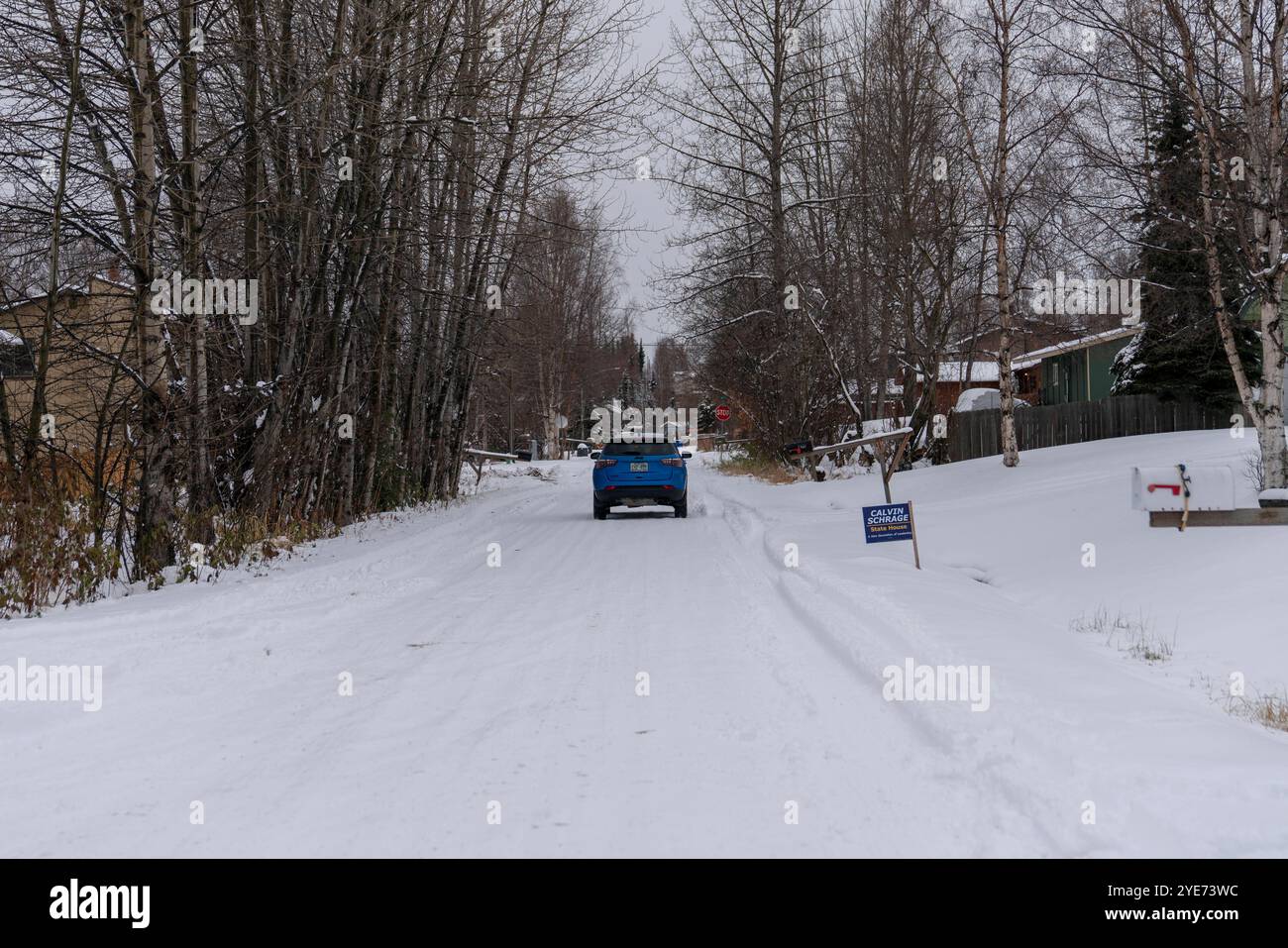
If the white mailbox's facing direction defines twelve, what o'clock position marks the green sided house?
The green sided house is roughly at 3 o'clock from the white mailbox.

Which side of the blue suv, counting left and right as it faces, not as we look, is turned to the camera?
back

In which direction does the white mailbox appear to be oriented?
to the viewer's left

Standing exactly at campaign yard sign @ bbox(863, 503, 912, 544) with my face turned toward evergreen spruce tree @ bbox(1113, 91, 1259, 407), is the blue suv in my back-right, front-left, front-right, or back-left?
front-left

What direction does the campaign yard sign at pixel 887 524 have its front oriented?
toward the camera

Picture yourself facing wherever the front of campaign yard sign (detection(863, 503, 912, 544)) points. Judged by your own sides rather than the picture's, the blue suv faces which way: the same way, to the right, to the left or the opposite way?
the opposite way

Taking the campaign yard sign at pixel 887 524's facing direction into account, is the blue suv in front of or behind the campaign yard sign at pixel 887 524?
behind

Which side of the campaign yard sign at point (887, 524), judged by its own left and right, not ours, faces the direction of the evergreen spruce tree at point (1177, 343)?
back

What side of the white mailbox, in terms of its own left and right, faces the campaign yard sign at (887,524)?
front

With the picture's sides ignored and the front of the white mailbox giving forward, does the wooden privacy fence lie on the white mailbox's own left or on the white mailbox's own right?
on the white mailbox's own right

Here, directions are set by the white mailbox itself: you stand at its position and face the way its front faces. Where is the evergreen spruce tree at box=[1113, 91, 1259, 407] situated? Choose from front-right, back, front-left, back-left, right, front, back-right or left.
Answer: right

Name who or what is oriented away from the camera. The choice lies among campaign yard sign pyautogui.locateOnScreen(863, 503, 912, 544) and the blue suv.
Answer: the blue suv
